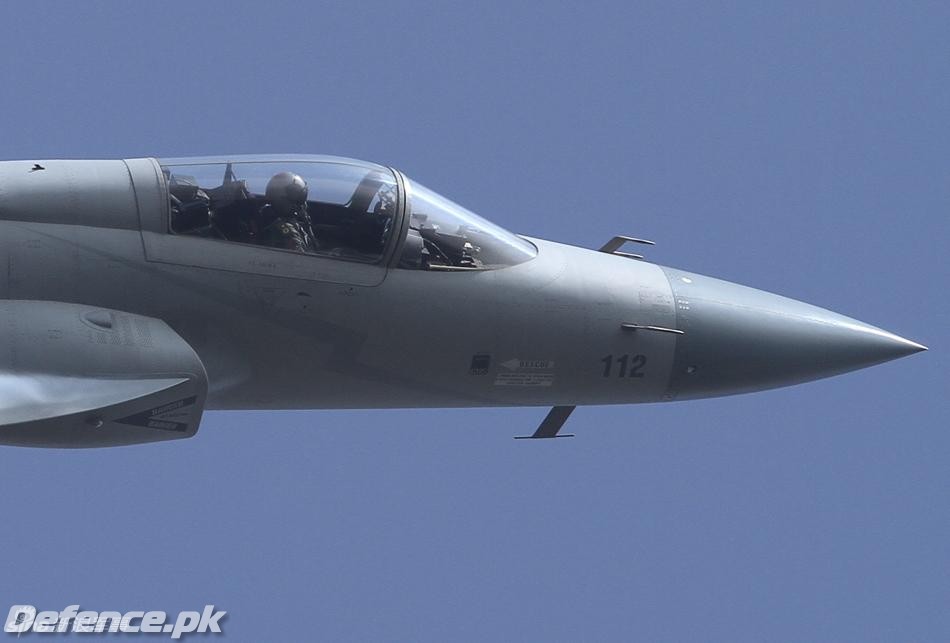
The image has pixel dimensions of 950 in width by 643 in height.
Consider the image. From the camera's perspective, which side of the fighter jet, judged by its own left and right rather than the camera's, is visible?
right
